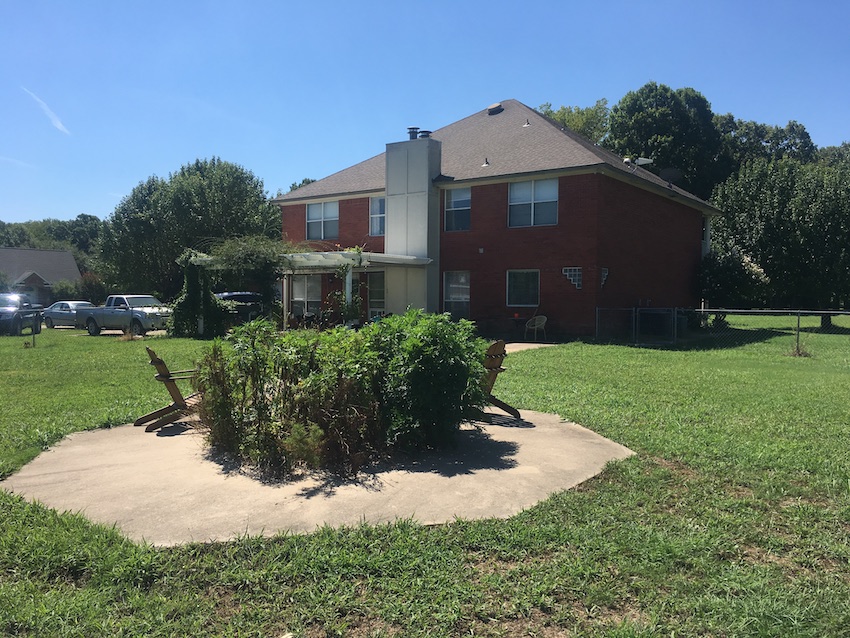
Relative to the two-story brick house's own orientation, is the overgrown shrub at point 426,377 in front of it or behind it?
behind

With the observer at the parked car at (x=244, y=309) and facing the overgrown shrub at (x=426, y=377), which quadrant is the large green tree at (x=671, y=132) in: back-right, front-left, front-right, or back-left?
back-left

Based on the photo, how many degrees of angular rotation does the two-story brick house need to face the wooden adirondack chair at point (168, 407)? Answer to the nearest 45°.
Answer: approximately 135° to its right

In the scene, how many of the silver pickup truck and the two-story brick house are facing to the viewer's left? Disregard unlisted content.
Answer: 0

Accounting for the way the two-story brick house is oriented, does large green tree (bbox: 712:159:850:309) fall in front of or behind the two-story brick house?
in front

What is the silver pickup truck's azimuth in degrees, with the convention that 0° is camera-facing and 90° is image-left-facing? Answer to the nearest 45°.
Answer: approximately 315°

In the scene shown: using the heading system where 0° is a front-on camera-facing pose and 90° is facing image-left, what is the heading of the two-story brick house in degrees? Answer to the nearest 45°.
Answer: approximately 225°

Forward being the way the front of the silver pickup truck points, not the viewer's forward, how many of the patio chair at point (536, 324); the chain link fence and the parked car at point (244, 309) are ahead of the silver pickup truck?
3
